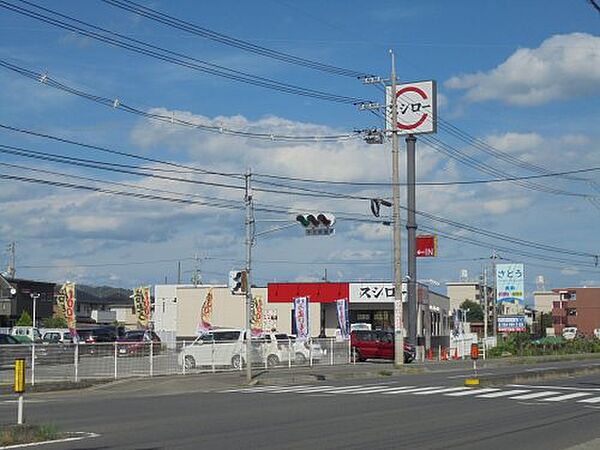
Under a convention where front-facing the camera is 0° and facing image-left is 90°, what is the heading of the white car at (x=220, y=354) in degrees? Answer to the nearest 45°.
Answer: approximately 90°

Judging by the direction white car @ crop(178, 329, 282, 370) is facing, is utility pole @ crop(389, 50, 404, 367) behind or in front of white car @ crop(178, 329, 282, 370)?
behind

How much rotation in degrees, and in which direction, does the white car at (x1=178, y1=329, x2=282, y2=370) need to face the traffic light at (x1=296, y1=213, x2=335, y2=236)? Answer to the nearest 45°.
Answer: approximately 135° to its left

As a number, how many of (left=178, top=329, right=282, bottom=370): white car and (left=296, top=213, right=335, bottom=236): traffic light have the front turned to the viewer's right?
0

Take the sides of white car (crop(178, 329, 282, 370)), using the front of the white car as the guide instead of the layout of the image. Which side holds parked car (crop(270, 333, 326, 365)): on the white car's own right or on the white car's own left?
on the white car's own right

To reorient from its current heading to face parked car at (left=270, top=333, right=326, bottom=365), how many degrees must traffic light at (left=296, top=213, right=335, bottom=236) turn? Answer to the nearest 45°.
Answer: approximately 135° to its right

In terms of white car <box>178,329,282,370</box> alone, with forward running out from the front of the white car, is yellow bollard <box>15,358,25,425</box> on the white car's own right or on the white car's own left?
on the white car's own left

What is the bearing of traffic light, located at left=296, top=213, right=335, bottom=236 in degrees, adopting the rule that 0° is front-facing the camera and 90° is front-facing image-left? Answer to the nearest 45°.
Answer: approximately 45°
